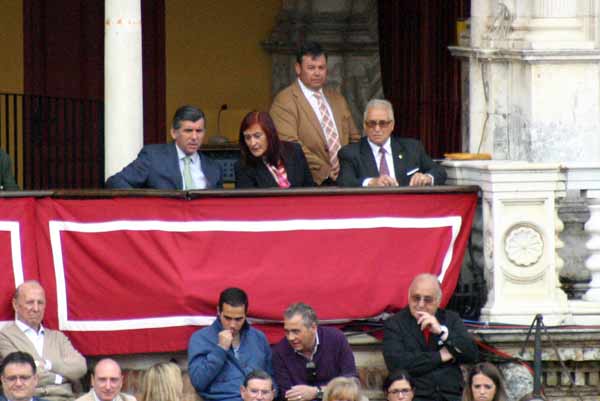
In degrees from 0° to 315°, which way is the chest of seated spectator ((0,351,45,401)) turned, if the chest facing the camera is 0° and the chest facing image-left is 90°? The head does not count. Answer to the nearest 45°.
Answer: approximately 0°

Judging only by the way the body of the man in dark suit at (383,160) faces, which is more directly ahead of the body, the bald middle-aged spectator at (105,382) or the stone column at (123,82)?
the bald middle-aged spectator

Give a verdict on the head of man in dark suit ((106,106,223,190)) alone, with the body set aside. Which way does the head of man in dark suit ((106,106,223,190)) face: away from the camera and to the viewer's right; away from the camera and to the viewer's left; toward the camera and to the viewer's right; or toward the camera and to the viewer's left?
toward the camera and to the viewer's right

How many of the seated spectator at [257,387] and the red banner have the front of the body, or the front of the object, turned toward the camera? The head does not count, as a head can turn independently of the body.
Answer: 2

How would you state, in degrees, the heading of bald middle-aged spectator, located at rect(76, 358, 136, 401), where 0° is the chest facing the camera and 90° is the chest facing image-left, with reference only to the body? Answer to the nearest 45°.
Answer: approximately 0°

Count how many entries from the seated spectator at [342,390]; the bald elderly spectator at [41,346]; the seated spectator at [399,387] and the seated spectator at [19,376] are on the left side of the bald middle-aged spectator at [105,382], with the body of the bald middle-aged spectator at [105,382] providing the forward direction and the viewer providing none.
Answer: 2
